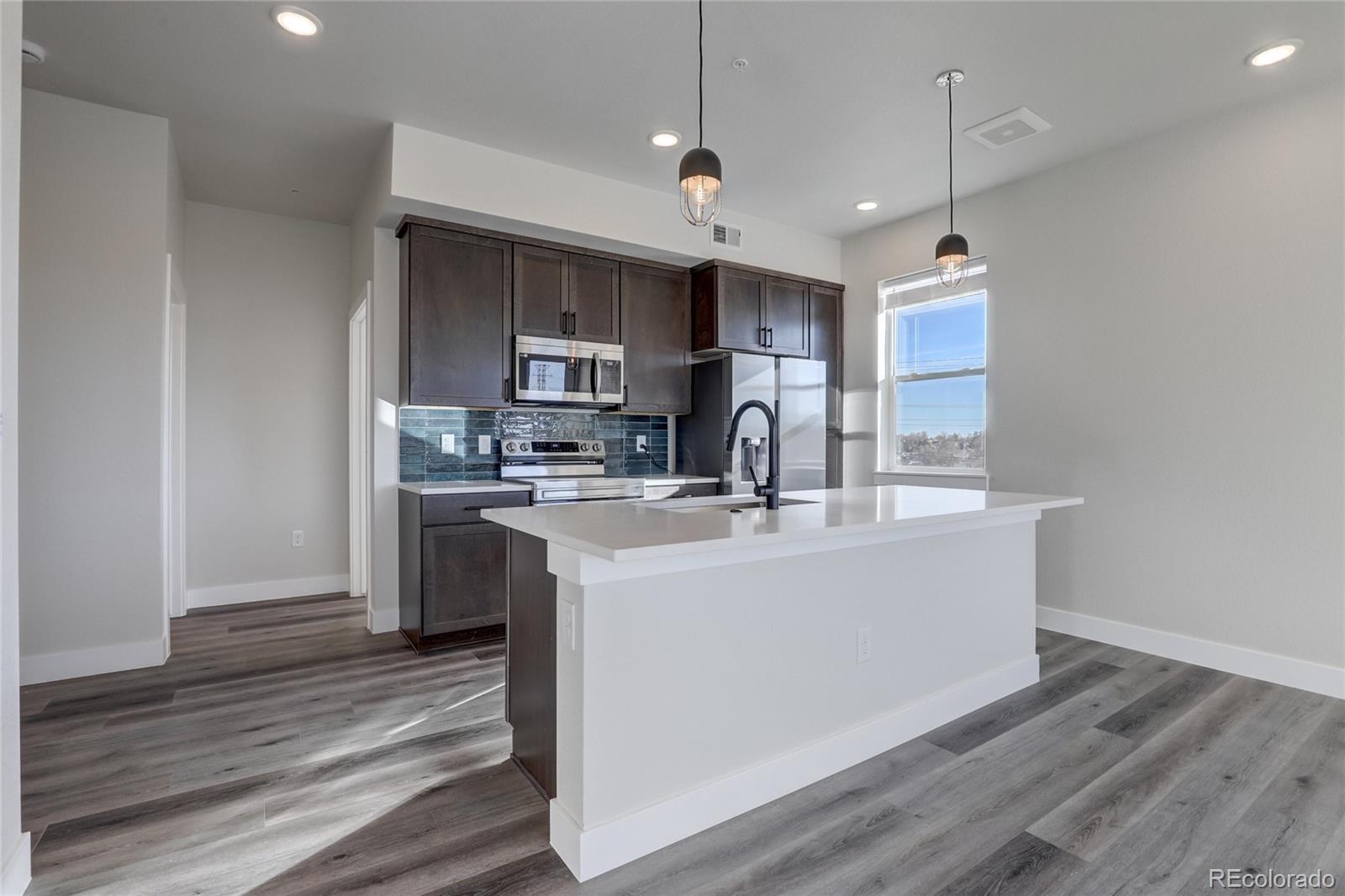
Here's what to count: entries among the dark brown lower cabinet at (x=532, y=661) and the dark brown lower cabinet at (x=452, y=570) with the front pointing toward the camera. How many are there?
1

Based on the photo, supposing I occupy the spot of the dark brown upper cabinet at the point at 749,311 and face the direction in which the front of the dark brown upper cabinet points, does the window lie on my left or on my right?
on my left

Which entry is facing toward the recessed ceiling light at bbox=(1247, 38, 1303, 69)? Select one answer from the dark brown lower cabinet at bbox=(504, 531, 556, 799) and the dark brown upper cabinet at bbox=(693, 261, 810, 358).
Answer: the dark brown upper cabinet

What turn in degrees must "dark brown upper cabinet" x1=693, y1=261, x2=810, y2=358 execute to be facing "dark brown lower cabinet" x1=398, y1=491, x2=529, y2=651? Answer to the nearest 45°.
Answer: approximately 90° to its right

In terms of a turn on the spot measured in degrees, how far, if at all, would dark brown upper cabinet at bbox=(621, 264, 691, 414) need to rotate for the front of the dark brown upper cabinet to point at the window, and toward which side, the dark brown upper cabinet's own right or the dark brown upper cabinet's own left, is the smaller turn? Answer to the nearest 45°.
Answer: approximately 45° to the dark brown upper cabinet's own left

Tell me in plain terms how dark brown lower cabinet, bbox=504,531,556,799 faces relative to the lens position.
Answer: facing away from the viewer and to the left of the viewer
